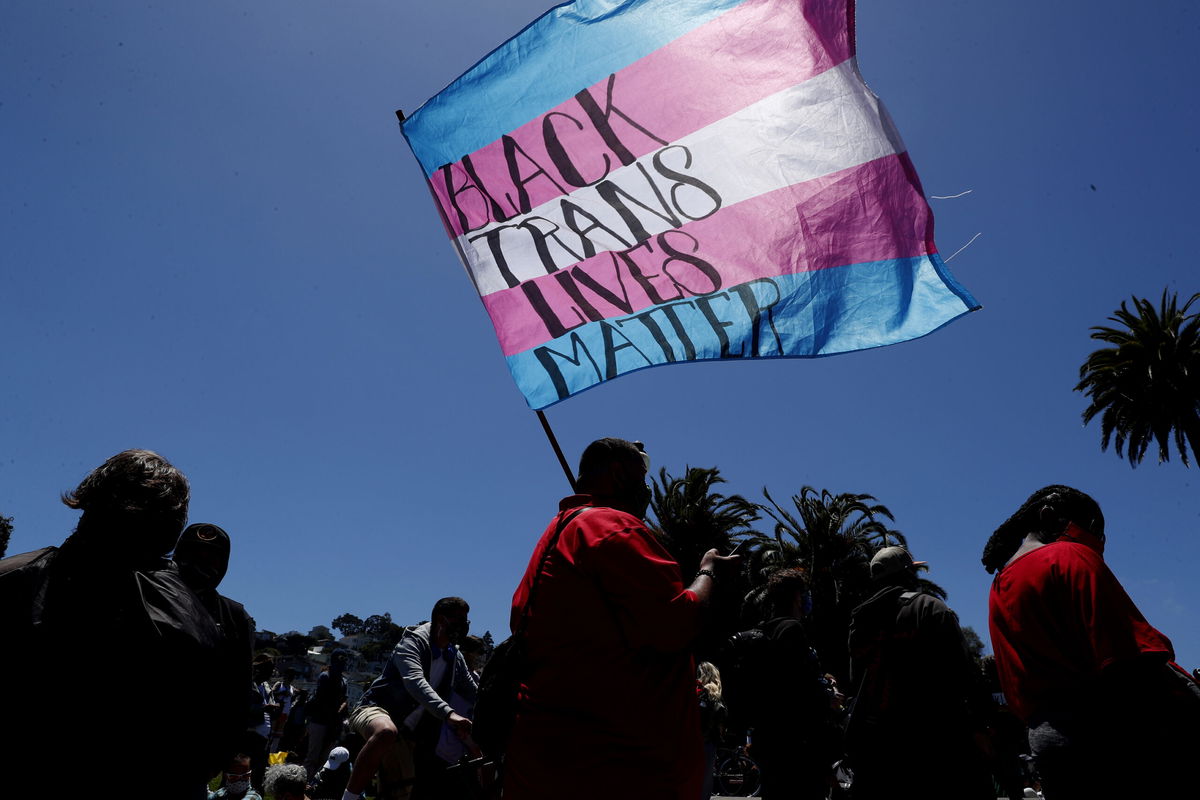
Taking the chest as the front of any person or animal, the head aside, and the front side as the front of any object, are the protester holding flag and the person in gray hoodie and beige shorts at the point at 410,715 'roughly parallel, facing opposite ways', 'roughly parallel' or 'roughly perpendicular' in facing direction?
roughly perpendicular

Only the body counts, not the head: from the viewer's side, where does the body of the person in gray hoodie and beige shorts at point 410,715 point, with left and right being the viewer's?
facing the viewer and to the right of the viewer

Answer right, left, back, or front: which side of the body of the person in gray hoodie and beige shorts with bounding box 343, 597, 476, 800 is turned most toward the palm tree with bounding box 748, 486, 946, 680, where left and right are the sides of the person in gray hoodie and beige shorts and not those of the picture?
left

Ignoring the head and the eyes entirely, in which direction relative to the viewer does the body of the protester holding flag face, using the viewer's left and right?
facing away from the viewer and to the right of the viewer

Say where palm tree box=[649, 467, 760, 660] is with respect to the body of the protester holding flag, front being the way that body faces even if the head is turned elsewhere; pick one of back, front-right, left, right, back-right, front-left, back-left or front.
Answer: front-left

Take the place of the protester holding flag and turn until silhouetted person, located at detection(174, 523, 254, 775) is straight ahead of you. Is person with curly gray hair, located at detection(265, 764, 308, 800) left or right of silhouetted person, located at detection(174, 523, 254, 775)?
right
